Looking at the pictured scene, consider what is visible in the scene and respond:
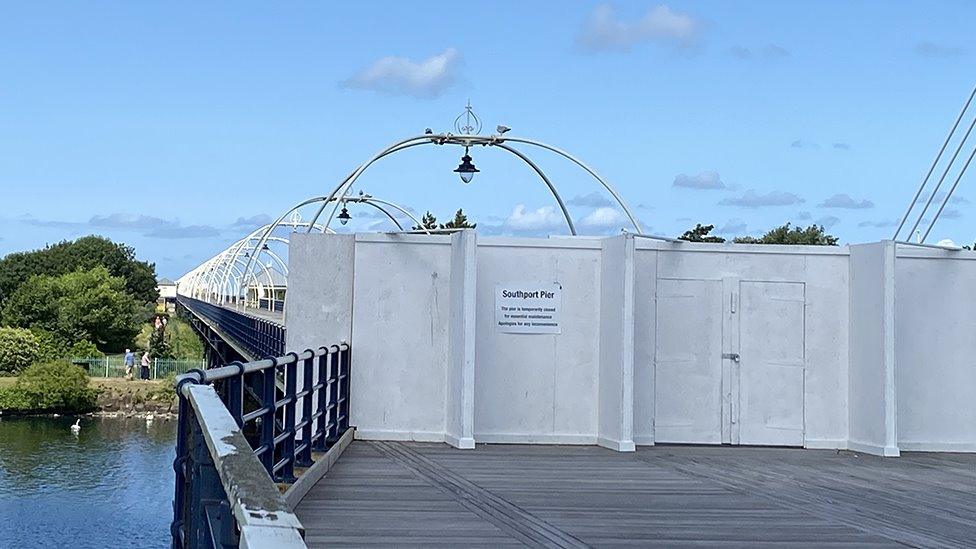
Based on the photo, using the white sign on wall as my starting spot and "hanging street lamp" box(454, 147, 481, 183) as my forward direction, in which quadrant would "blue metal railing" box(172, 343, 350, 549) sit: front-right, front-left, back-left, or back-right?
back-left

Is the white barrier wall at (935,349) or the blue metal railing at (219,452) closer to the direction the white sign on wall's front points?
the blue metal railing

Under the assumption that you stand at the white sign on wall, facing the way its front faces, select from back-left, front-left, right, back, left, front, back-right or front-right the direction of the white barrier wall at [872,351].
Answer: left

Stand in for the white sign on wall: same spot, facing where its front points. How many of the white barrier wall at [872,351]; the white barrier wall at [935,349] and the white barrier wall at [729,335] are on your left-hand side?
3

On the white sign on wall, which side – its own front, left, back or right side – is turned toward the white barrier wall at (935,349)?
left

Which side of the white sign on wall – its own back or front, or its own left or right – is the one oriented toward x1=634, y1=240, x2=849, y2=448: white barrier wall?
left

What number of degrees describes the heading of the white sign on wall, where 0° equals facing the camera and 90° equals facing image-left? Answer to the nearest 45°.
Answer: approximately 0°
